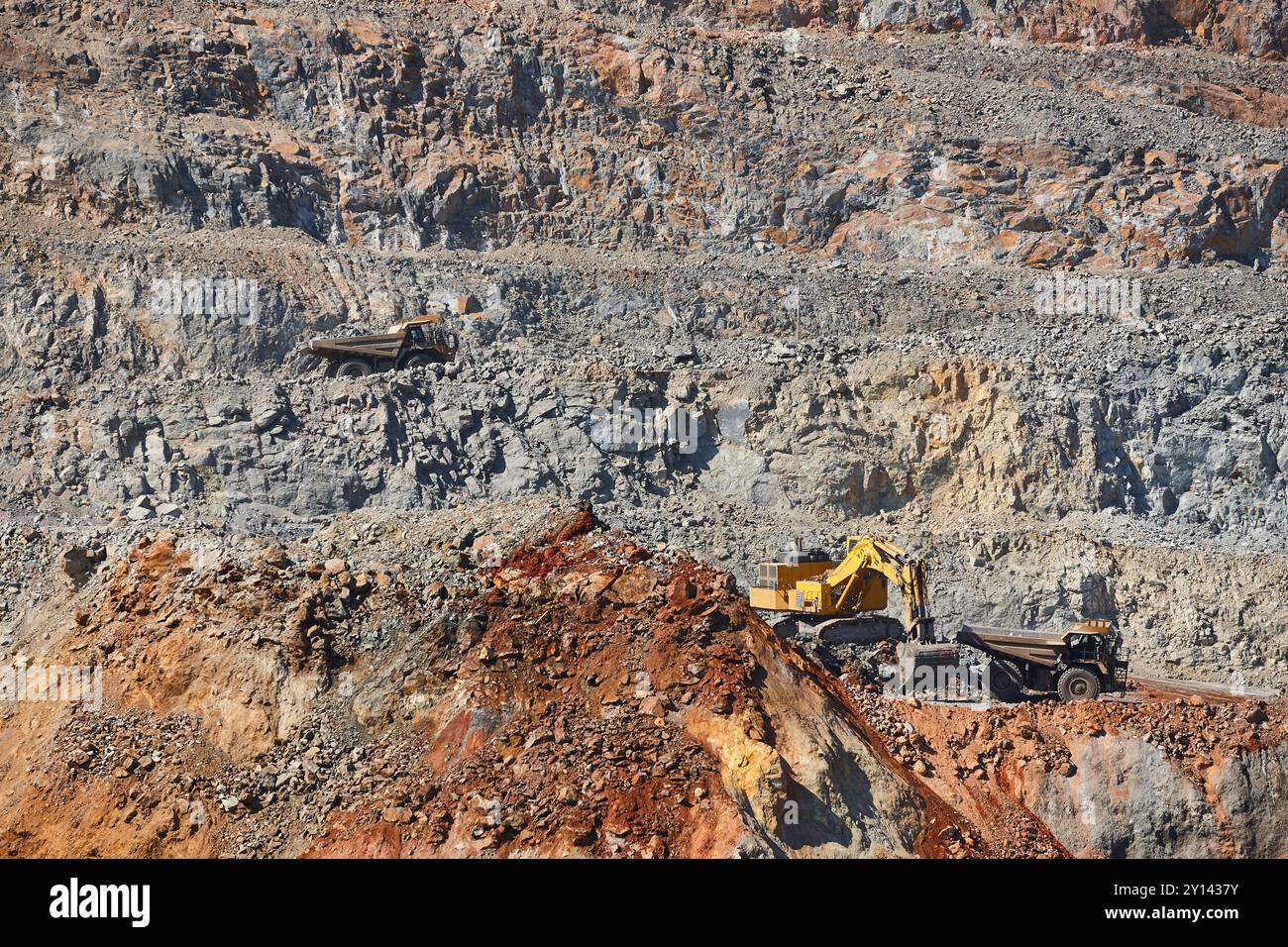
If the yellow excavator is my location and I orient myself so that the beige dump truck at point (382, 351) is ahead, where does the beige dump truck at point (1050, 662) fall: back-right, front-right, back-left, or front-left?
back-right

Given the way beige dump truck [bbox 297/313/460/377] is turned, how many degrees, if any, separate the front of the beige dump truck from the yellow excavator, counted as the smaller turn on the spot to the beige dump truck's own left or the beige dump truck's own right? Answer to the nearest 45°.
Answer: approximately 45° to the beige dump truck's own right

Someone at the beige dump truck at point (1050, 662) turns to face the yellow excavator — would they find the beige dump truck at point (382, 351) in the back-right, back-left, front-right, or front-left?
front-right

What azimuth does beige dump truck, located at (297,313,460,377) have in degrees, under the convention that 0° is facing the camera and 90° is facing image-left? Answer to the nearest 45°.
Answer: approximately 270°

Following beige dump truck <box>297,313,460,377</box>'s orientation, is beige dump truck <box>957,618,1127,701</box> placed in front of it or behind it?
in front

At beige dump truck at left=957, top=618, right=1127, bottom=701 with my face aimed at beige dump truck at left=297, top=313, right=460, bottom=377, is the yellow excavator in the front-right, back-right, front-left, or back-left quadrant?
front-left

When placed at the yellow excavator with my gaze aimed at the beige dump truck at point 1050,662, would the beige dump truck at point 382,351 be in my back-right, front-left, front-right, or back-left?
back-left
